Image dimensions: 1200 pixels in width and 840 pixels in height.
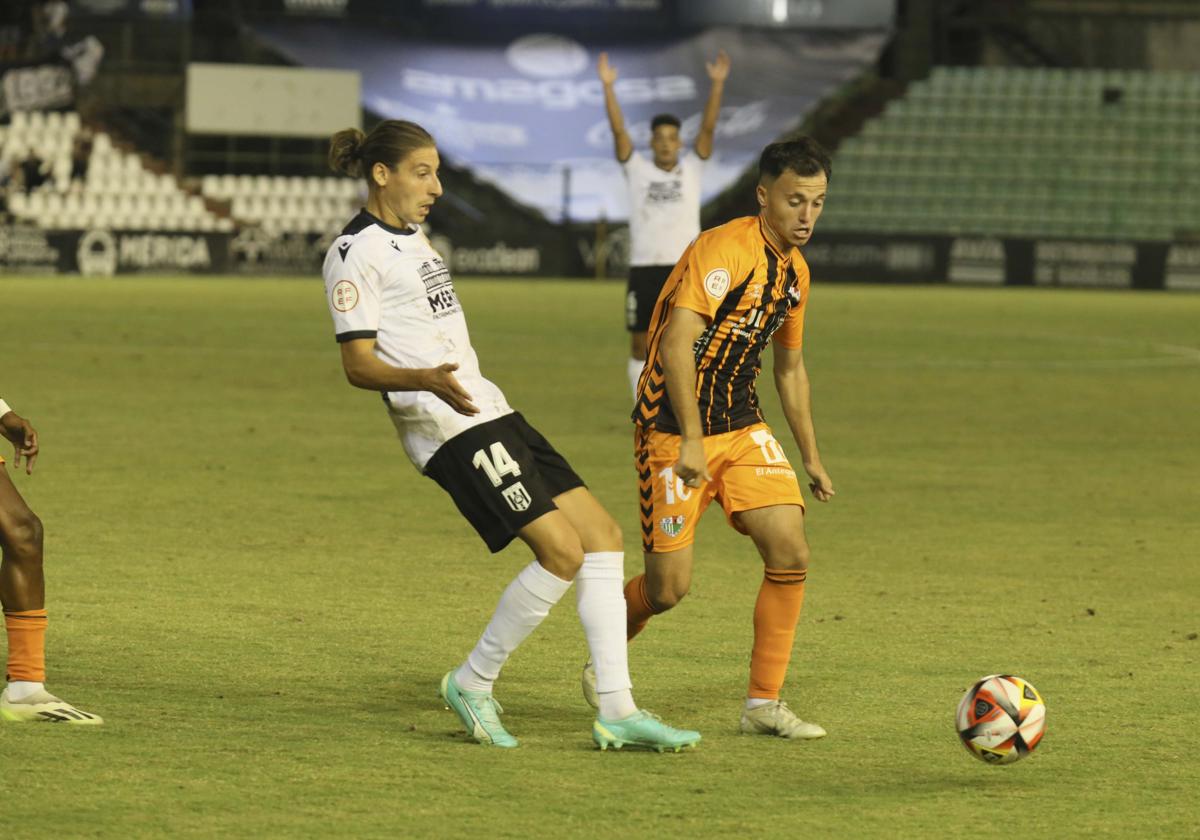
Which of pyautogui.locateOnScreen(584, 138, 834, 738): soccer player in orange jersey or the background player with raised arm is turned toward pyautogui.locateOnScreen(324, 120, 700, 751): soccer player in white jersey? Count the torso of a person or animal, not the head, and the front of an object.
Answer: the background player with raised arm

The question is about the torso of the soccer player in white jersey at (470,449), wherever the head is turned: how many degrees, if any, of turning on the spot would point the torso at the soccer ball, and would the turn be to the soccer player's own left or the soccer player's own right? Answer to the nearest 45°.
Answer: approximately 45° to the soccer player's own left

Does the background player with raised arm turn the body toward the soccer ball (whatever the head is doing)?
yes

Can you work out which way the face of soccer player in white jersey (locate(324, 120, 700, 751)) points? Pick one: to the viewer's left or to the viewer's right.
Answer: to the viewer's right

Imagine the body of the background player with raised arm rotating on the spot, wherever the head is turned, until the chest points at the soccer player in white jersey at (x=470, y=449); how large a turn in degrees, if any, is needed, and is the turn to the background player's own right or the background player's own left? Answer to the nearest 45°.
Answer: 0° — they already face them

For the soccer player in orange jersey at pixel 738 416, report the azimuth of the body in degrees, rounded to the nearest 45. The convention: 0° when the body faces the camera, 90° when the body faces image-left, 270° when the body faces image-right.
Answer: approximately 315°

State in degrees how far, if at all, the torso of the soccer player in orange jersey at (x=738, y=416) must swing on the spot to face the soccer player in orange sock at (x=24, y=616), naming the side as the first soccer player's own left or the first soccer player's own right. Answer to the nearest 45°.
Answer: approximately 135° to the first soccer player's own right

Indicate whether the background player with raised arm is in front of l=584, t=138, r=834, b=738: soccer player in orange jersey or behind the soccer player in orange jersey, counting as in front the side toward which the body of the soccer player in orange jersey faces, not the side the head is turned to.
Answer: behind
